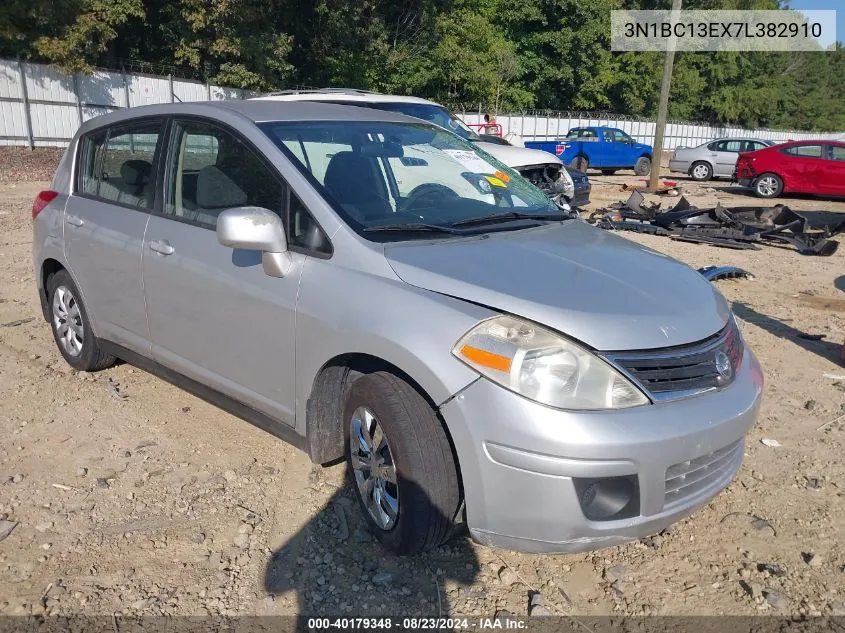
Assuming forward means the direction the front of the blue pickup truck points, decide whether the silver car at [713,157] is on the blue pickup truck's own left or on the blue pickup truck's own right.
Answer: on the blue pickup truck's own right

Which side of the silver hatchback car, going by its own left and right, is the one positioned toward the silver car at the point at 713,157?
left

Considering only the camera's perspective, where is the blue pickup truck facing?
facing away from the viewer and to the right of the viewer

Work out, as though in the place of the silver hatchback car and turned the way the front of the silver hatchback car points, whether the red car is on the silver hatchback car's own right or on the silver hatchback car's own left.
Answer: on the silver hatchback car's own left

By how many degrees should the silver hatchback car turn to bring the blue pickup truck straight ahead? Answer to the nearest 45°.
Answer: approximately 135° to its left

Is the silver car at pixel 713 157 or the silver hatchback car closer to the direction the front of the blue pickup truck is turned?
the silver car

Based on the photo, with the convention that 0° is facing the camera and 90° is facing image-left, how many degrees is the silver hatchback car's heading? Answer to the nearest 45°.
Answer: approximately 315°

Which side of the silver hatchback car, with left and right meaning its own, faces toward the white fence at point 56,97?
back
